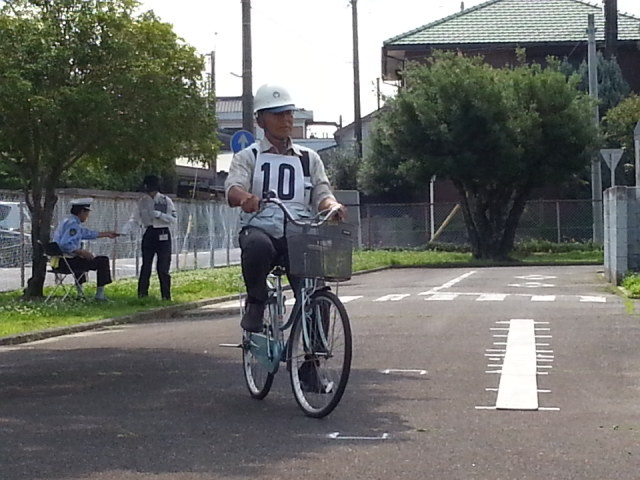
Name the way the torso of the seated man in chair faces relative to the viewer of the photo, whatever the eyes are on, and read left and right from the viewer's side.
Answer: facing to the right of the viewer

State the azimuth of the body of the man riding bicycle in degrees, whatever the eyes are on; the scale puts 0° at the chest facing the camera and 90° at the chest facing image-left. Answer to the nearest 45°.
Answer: approximately 315°

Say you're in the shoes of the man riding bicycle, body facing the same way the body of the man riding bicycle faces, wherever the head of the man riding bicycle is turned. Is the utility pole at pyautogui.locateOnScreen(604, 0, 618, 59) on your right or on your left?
on your left

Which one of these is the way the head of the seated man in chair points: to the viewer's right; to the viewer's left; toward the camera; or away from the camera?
to the viewer's right

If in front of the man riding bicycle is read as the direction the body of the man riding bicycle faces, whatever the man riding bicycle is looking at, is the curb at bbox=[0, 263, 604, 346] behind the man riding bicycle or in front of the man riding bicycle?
behind

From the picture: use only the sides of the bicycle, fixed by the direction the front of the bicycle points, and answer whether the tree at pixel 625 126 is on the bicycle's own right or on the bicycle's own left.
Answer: on the bicycle's own left

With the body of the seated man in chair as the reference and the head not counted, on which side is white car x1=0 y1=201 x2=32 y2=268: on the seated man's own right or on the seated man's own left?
on the seated man's own left

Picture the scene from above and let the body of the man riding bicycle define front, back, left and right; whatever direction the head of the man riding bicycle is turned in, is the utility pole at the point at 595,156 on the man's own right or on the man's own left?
on the man's own left

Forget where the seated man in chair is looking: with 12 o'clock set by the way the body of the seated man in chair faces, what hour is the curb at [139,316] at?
The curb is roughly at 2 o'clock from the seated man in chair.
